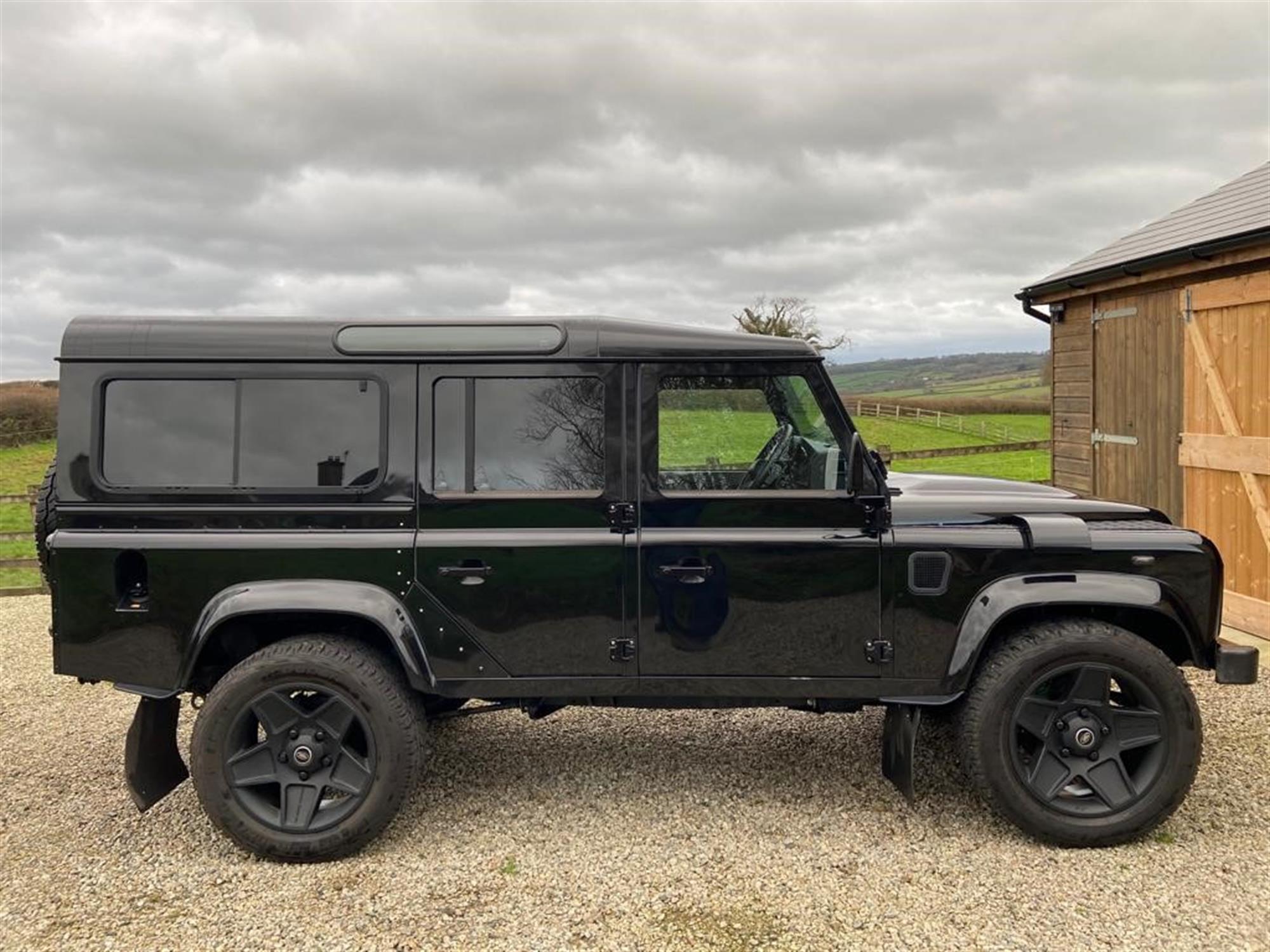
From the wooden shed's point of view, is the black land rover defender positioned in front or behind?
in front

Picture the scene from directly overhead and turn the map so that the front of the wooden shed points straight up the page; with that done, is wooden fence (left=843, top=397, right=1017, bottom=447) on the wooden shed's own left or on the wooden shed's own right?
on the wooden shed's own right

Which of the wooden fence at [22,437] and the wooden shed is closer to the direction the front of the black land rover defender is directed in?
the wooden shed

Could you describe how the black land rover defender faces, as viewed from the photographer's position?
facing to the right of the viewer

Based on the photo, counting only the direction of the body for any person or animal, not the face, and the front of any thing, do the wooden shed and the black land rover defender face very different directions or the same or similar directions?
very different directions

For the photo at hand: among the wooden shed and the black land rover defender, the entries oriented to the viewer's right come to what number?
1

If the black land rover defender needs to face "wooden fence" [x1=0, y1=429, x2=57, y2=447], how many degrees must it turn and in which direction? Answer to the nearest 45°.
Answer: approximately 135° to its left
